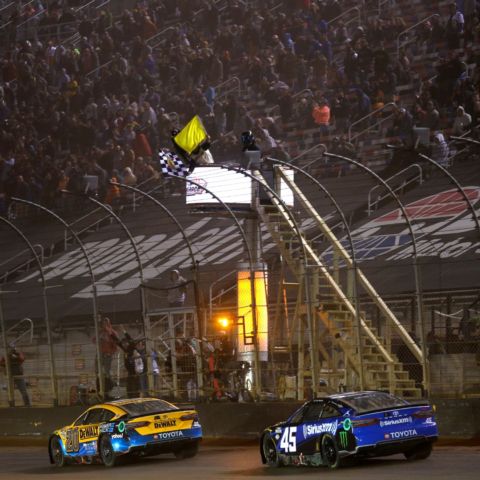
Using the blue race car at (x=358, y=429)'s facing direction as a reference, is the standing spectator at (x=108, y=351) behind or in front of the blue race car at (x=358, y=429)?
in front

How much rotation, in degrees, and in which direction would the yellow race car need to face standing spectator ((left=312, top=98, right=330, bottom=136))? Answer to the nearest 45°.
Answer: approximately 45° to its right

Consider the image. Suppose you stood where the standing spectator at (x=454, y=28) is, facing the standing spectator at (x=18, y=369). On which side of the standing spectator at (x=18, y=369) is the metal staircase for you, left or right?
left

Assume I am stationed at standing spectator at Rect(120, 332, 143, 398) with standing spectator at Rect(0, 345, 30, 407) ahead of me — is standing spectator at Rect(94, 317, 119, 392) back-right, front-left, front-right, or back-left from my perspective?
front-right

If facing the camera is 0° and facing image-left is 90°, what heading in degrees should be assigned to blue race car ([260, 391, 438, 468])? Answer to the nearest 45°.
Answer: approximately 135°

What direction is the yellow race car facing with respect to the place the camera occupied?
facing away from the viewer and to the left of the viewer

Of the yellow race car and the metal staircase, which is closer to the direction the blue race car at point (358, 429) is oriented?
the yellow race car

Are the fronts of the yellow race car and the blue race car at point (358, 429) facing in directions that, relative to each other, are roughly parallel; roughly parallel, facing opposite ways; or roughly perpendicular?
roughly parallel

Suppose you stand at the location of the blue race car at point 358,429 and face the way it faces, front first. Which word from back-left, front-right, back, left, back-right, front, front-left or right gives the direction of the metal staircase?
front-right

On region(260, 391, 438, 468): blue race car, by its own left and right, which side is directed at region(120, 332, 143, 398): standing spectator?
front

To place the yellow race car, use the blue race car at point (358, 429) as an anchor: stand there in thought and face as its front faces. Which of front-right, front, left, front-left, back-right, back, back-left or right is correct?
front

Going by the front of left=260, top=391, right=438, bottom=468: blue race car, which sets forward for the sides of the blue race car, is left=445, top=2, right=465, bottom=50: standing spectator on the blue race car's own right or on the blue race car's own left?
on the blue race car's own right

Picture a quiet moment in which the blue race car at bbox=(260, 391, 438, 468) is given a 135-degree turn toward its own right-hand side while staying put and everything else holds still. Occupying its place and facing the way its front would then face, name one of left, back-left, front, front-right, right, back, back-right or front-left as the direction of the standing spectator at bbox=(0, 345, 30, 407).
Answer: back-left

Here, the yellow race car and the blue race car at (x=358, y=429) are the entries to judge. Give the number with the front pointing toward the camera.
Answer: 0

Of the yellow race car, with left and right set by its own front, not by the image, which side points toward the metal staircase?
right

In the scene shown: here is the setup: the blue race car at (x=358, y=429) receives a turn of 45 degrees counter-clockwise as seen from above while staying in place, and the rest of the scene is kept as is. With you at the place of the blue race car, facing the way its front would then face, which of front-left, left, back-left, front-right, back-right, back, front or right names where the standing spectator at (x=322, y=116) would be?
right

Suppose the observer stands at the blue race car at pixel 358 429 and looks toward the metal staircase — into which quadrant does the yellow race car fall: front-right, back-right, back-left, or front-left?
front-left

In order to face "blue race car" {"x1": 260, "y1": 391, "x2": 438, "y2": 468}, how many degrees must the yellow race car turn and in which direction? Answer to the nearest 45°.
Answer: approximately 180°

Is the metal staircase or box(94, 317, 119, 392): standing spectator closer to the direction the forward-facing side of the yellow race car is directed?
the standing spectator
